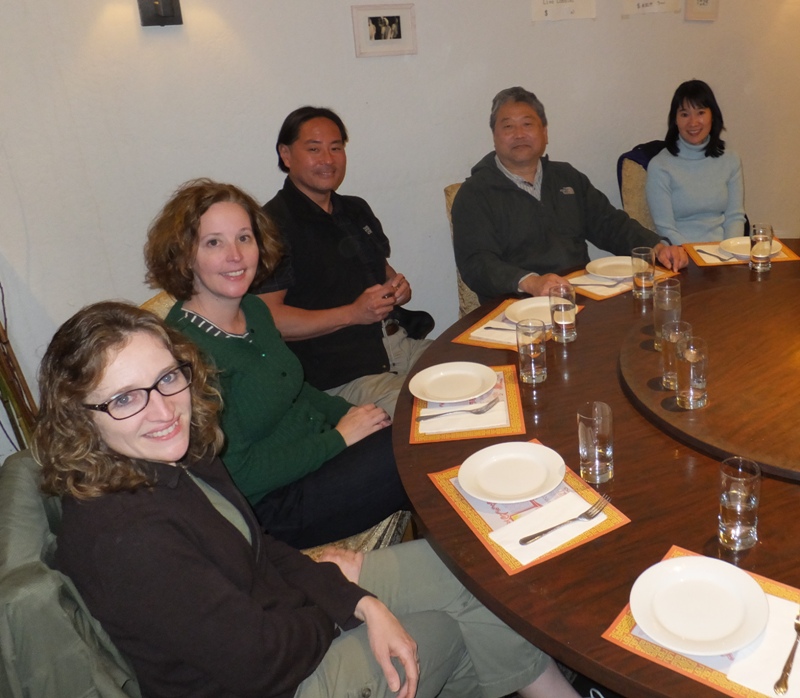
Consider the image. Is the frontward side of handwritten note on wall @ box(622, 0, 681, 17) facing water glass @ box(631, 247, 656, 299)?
yes

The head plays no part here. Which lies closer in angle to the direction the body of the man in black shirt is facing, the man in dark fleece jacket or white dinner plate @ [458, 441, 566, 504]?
the white dinner plate

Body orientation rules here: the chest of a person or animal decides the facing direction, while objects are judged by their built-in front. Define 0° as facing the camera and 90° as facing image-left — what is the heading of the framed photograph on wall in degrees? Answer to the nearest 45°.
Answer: approximately 0°

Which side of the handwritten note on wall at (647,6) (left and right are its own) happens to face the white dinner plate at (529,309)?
front

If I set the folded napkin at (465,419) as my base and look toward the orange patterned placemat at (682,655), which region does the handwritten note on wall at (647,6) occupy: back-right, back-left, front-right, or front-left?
back-left

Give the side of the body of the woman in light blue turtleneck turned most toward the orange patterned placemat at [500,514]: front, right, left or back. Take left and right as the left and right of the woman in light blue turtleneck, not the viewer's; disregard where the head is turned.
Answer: front

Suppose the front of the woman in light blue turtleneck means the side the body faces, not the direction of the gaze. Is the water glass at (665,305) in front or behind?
in front

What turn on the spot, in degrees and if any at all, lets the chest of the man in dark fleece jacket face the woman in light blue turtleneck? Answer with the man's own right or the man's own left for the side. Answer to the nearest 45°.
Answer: approximately 90° to the man's own left

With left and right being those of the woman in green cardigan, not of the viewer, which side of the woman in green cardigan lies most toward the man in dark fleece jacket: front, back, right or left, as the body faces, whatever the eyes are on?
left

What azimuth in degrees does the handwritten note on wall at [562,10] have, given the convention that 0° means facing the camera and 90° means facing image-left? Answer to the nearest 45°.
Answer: approximately 0°

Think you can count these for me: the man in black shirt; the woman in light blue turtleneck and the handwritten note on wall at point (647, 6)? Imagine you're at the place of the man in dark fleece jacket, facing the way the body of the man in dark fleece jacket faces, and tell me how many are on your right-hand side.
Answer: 1
